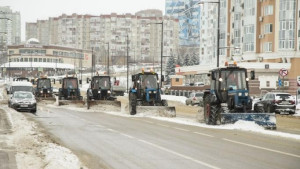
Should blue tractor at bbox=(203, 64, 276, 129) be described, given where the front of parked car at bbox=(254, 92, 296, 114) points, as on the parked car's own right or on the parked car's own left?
on the parked car's own left

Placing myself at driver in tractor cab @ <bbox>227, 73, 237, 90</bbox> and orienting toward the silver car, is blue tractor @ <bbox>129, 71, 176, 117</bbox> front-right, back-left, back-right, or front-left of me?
front-right

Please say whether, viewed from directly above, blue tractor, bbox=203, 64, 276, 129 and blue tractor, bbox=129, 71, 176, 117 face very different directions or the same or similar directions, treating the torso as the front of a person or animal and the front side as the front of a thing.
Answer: same or similar directions

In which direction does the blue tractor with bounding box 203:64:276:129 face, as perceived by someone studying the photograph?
facing the viewer and to the right of the viewer

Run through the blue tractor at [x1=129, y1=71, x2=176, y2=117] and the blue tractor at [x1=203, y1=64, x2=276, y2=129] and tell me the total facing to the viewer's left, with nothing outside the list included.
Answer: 0

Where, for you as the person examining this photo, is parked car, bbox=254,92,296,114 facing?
facing away from the viewer and to the left of the viewer

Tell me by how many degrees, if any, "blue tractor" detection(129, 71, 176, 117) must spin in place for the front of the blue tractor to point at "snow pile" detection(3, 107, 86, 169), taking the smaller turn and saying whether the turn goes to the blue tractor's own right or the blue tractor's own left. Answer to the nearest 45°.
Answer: approximately 45° to the blue tractor's own right

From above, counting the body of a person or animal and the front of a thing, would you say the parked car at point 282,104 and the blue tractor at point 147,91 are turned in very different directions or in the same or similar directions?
very different directions

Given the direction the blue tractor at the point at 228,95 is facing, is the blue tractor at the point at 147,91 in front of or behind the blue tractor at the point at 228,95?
behind
